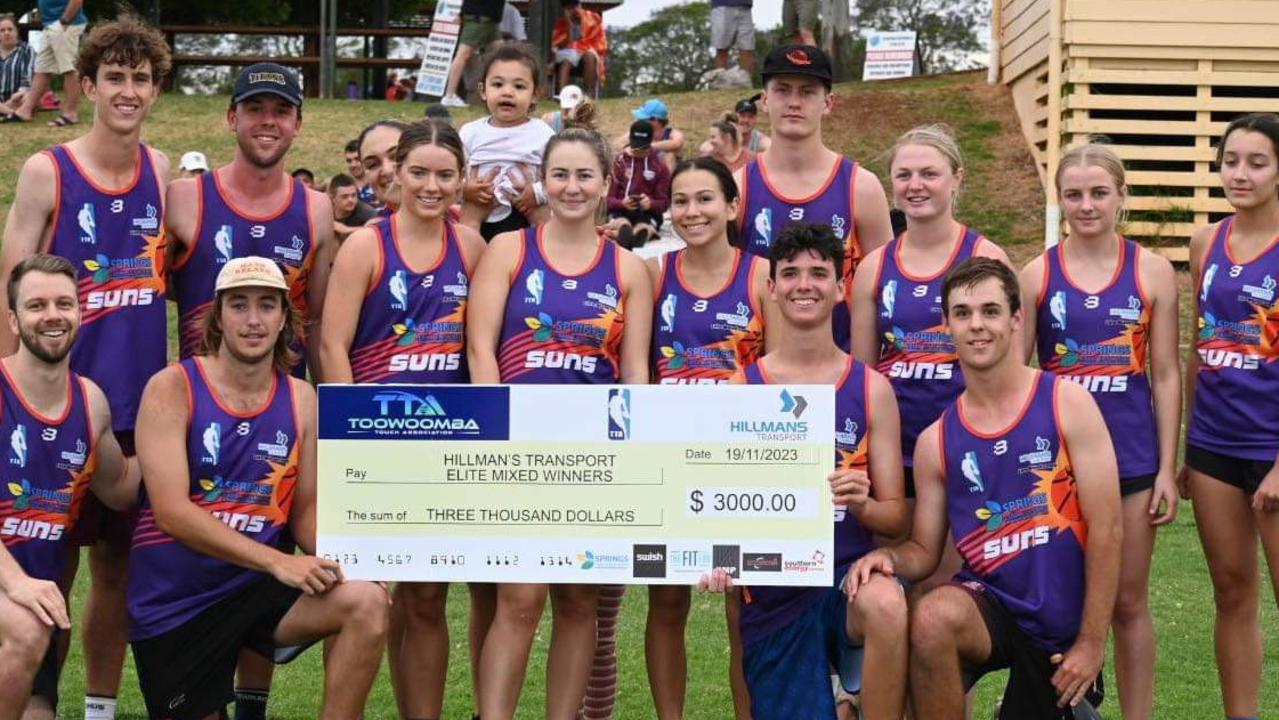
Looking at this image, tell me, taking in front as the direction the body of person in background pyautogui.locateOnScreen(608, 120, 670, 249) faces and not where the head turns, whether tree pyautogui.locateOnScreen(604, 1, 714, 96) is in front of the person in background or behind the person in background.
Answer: behind

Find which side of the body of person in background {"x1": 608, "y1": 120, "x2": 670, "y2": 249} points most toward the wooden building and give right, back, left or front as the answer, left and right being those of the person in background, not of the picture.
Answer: left

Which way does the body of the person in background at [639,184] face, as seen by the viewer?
toward the camera

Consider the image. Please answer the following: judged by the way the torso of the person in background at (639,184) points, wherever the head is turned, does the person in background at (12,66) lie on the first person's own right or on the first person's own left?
on the first person's own right

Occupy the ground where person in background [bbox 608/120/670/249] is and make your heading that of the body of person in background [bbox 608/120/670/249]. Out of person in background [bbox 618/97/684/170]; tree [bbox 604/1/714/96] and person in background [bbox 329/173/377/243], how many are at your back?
2

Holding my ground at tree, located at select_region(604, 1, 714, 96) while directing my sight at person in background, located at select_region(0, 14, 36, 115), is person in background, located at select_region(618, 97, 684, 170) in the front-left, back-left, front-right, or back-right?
front-left

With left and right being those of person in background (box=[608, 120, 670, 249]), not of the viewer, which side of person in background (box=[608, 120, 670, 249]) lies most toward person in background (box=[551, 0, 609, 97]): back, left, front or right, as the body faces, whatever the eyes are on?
back

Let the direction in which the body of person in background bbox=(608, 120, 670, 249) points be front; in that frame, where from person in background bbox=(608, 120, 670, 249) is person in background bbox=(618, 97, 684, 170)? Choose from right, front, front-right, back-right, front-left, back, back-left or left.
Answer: back

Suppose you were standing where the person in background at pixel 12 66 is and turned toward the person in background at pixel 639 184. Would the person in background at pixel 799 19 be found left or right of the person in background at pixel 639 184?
left

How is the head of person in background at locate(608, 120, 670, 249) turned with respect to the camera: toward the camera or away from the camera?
toward the camera
